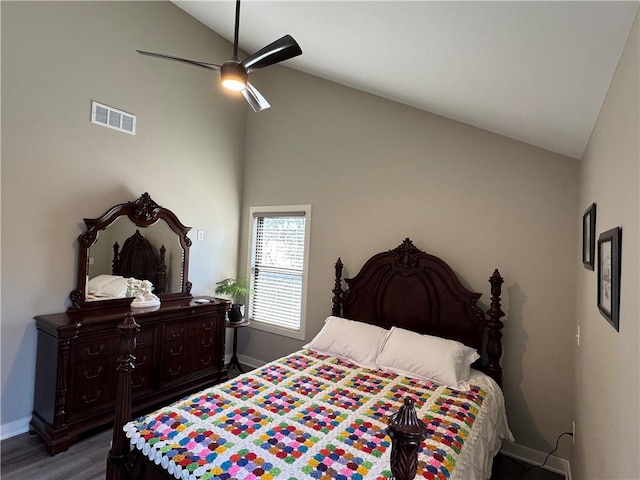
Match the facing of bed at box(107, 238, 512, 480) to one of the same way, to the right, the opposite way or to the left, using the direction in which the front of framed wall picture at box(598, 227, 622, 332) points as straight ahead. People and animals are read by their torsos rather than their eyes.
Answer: to the left

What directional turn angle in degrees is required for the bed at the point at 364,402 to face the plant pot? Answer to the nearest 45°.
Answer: approximately 90° to its right

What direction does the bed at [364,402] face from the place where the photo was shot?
facing the viewer and to the left of the viewer

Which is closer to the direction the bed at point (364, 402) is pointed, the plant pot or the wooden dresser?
the wooden dresser

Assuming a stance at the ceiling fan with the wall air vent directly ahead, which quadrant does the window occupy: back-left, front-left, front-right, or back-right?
front-right

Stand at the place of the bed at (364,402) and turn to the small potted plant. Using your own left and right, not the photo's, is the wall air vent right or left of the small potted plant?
left

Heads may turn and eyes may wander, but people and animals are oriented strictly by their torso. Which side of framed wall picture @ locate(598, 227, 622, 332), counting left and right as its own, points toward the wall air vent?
front

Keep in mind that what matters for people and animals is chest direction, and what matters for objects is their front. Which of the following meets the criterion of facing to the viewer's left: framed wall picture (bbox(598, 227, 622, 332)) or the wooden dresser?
the framed wall picture

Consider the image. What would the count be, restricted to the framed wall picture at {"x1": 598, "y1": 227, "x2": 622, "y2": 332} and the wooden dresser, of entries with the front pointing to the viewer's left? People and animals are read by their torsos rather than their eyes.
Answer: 1

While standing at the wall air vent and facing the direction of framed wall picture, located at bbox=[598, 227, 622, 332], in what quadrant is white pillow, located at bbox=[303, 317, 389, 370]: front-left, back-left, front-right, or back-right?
front-left

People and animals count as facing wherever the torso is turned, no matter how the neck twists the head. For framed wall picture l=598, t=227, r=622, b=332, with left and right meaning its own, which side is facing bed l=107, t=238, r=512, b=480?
front

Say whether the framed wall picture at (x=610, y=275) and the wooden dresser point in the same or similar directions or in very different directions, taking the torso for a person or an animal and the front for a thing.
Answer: very different directions

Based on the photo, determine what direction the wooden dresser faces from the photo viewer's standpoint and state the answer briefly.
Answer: facing the viewer and to the right of the viewer

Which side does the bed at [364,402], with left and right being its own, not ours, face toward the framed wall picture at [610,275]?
left

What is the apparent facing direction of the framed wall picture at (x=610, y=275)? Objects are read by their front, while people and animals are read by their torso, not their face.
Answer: to the viewer's left
